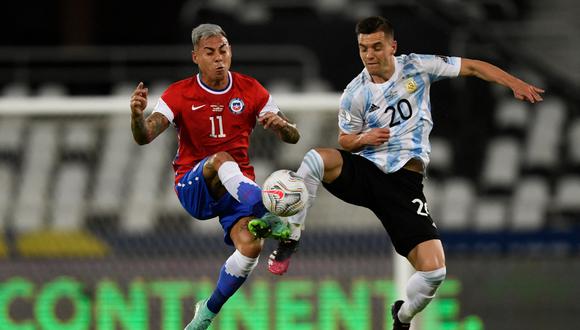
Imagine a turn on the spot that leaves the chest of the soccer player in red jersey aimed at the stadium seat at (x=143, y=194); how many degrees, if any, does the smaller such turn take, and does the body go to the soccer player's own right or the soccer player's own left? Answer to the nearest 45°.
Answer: approximately 180°

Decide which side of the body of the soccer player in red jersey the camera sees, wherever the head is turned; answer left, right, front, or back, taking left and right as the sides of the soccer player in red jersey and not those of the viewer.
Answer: front

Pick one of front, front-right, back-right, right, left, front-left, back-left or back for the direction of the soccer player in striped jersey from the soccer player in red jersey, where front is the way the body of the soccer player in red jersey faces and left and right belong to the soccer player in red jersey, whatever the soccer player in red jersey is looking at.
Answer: left

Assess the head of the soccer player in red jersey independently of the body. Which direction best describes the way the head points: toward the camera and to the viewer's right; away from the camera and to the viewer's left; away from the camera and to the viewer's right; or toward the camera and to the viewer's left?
toward the camera and to the viewer's right

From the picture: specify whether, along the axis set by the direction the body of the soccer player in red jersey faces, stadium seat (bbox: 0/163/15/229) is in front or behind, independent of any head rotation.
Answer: behind

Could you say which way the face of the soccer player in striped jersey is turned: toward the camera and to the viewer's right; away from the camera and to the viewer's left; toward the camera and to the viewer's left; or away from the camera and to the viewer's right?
toward the camera and to the viewer's left

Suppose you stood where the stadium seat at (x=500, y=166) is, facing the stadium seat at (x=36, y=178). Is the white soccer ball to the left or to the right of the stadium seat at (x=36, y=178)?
left

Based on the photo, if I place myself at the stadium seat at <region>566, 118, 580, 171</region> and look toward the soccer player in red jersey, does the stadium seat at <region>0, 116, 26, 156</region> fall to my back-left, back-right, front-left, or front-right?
front-right

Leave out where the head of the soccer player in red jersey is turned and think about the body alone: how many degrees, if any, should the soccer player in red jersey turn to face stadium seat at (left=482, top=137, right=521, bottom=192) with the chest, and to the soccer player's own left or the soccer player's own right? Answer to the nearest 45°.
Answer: approximately 135° to the soccer player's own left

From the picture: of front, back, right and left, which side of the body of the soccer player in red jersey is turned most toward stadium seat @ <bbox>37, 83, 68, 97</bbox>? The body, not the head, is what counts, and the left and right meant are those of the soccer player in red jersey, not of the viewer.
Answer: back
